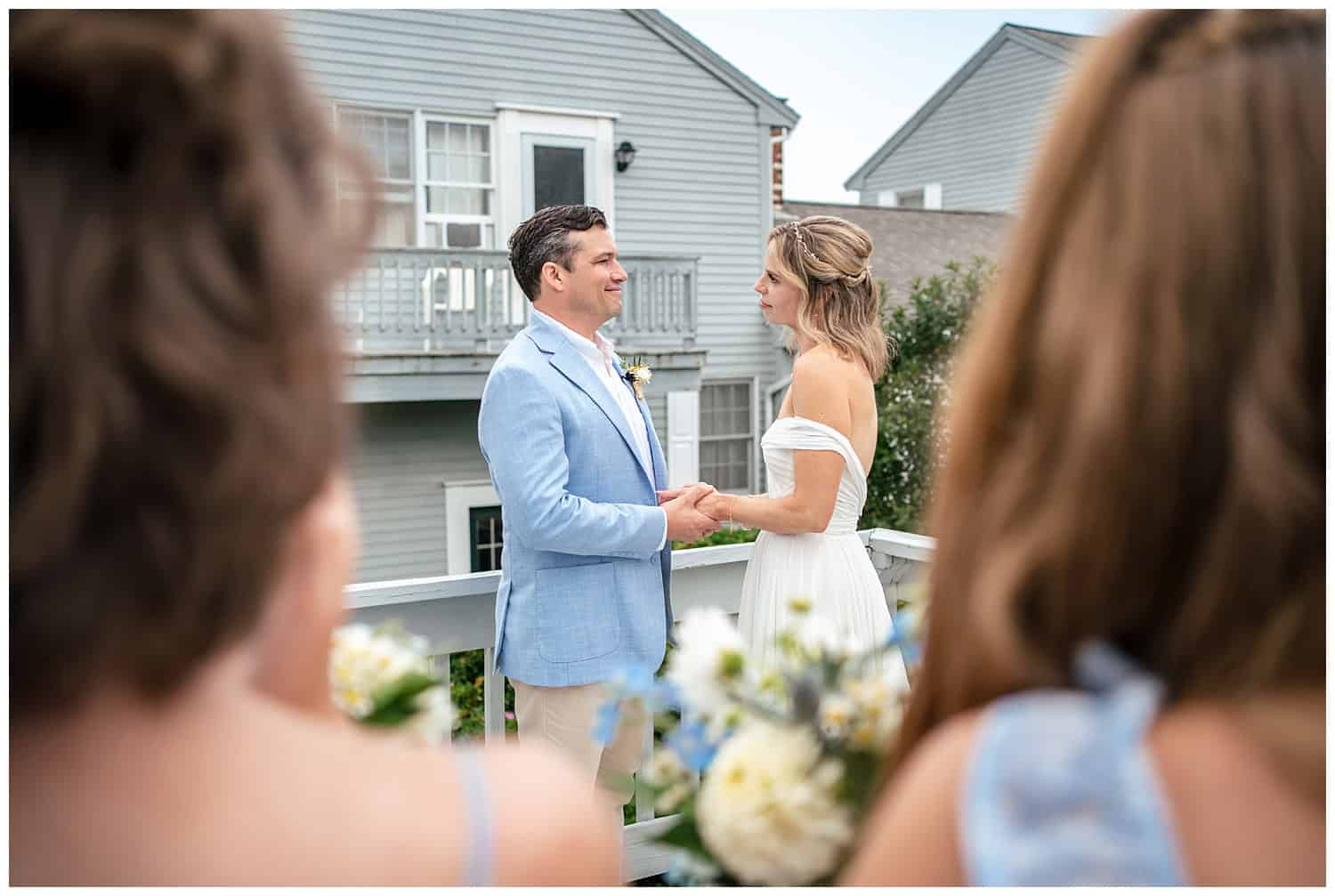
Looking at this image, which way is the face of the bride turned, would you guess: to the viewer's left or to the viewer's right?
to the viewer's left

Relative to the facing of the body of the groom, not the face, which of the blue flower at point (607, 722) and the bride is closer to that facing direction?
the bride

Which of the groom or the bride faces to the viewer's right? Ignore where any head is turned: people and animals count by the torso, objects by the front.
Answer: the groom

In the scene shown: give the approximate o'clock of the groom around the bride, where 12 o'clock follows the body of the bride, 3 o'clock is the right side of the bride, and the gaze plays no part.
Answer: The groom is roughly at 11 o'clock from the bride.

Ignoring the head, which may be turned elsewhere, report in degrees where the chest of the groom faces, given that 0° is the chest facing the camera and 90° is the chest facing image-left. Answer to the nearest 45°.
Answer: approximately 270°

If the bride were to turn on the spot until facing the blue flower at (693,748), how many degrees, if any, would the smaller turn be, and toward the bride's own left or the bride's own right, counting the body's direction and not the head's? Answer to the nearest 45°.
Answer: approximately 90° to the bride's own left

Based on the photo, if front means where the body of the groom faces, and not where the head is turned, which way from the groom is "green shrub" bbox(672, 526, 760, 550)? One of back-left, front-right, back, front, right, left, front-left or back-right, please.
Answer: left

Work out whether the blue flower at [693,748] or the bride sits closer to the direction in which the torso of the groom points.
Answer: the bride

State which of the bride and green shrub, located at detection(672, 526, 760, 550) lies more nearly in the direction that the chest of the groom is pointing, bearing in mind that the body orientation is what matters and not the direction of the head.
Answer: the bride

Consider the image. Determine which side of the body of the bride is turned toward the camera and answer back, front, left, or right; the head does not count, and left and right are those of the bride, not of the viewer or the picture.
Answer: left

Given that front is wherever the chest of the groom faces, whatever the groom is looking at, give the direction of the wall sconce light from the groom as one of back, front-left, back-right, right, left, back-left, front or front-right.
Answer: left

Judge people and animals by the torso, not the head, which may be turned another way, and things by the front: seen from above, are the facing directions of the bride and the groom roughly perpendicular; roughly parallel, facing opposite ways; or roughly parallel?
roughly parallel, facing opposite ways

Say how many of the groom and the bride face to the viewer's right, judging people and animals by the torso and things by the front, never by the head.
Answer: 1

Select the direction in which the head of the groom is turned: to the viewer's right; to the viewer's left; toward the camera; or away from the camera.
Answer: to the viewer's right
